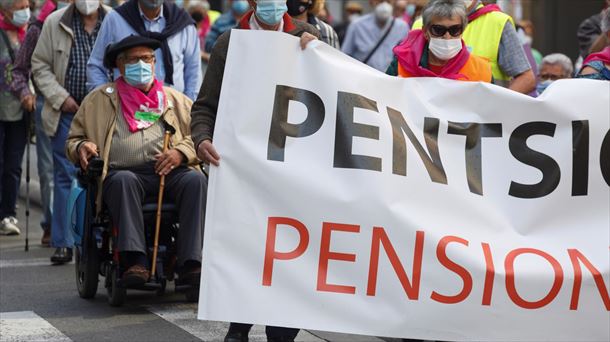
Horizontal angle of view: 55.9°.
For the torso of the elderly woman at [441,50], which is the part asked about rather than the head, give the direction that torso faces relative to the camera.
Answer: toward the camera

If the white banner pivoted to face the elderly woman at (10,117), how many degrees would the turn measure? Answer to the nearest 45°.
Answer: approximately 135° to its right

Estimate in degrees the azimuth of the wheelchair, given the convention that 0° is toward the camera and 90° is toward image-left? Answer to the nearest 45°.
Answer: approximately 315°

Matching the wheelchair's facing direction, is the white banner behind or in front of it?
in front

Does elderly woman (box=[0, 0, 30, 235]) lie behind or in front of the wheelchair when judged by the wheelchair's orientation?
behind
